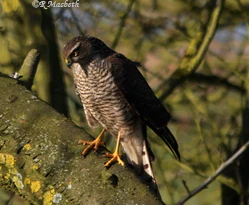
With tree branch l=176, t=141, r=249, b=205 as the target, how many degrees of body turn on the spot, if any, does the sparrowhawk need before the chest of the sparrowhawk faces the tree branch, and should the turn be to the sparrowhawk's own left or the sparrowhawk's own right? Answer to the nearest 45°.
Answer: approximately 135° to the sparrowhawk's own left

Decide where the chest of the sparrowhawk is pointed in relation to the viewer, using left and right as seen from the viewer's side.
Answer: facing the viewer and to the left of the viewer

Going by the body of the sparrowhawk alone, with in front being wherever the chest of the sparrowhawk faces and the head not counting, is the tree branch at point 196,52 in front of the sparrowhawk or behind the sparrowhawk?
behind
